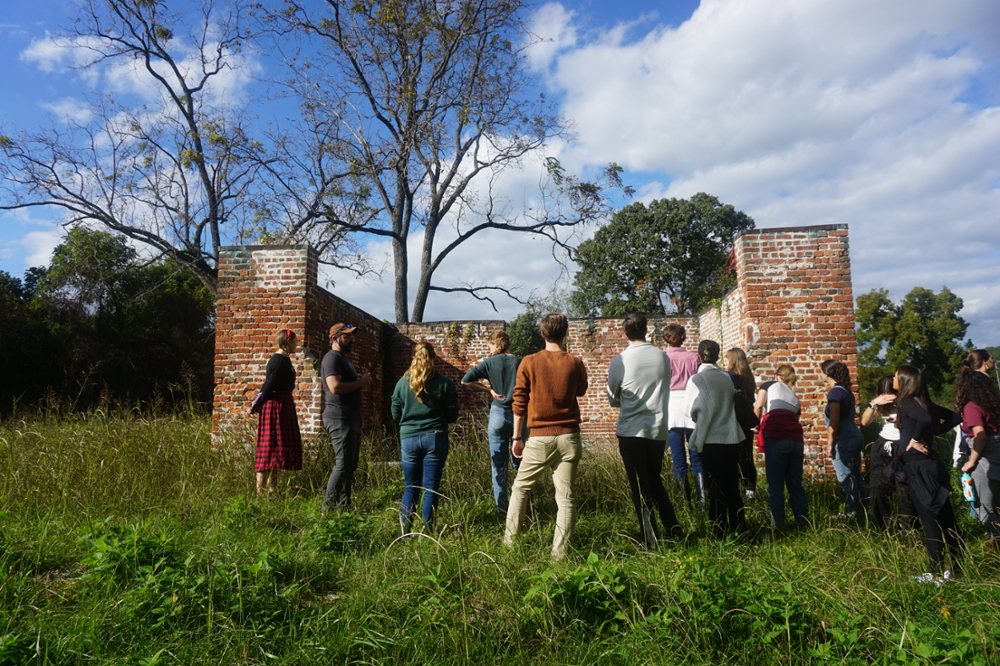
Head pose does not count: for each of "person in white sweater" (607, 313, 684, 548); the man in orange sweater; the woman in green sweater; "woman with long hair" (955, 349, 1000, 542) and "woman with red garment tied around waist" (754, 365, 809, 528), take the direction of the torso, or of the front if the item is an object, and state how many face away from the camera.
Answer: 4

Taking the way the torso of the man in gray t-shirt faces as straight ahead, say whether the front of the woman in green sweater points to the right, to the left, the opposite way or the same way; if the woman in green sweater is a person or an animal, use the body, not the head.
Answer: to the left

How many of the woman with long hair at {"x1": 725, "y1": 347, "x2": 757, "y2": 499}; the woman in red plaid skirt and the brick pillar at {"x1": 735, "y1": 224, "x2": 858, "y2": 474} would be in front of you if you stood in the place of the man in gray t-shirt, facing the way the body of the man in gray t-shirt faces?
2

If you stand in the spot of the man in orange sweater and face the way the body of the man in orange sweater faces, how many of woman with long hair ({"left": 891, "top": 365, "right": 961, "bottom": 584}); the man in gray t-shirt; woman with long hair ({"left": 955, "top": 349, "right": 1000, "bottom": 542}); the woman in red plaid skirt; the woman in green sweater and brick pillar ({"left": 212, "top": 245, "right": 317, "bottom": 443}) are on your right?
2

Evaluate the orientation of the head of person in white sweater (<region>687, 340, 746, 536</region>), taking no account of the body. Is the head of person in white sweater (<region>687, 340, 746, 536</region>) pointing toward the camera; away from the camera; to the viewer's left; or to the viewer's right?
away from the camera

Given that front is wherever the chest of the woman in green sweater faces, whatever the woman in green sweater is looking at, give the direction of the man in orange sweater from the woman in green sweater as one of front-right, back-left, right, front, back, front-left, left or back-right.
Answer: back-right

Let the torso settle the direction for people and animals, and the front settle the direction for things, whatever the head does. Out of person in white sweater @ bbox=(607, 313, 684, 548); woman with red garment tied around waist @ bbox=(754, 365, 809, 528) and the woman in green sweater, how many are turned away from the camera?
3

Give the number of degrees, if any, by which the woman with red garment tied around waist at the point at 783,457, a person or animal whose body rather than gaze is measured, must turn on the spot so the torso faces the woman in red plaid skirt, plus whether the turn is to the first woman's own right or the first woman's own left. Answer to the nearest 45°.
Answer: approximately 90° to the first woman's own left

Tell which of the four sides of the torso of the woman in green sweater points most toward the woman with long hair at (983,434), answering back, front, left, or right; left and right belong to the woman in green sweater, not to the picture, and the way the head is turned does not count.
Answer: right

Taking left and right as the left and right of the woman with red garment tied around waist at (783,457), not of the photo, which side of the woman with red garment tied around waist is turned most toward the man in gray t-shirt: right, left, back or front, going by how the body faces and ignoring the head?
left

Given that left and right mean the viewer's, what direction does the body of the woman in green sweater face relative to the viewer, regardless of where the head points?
facing away from the viewer

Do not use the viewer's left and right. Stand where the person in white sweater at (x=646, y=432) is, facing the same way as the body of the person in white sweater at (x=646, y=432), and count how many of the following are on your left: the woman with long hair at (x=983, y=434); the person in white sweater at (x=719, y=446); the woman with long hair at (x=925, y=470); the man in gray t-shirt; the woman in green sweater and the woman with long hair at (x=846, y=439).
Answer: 2

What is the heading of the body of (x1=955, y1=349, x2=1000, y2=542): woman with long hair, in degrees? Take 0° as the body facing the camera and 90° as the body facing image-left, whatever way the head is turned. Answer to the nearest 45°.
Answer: approximately 90°

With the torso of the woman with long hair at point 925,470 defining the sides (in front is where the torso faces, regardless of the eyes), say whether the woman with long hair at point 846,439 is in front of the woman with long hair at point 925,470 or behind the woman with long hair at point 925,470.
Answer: in front

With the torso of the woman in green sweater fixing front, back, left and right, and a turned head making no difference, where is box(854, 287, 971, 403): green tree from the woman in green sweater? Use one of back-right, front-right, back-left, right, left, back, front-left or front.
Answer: front-right

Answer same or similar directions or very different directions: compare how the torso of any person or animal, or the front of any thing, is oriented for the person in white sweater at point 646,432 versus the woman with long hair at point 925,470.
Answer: same or similar directions

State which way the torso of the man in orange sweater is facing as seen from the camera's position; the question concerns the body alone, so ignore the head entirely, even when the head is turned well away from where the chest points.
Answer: away from the camera

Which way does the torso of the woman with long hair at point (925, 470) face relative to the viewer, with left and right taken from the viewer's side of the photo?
facing away from the viewer and to the left of the viewer

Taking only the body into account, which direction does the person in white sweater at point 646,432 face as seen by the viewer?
away from the camera

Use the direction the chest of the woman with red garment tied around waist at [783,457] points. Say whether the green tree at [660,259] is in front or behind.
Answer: in front
